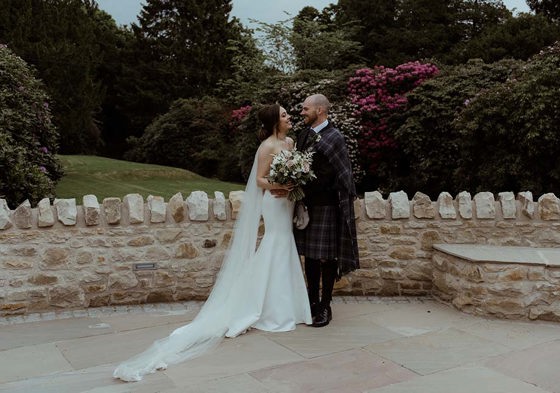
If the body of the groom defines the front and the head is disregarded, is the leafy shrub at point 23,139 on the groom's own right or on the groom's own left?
on the groom's own right

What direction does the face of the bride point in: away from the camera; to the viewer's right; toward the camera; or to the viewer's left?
to the viewer's right

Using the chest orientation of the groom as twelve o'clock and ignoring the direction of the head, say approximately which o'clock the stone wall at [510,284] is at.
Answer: The stone wall is roughly at 7 o'clock from the groom.

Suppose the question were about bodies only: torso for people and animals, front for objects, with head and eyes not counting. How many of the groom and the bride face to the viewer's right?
1

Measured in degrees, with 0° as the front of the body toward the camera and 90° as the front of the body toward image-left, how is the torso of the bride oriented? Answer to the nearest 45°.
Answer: approximately 270°

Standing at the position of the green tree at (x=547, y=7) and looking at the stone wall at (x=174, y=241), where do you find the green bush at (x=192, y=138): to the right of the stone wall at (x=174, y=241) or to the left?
right

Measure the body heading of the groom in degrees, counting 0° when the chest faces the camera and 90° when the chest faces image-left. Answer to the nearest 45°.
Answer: approximately 45°

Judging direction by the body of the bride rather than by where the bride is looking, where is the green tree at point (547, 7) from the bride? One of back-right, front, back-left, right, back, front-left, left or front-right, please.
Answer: front-left

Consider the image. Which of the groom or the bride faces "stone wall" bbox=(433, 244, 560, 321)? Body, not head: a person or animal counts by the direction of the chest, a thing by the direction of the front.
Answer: the bride

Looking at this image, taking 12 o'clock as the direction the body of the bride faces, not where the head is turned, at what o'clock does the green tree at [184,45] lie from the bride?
The green tree is roughly at 9 o'clock from the bride.

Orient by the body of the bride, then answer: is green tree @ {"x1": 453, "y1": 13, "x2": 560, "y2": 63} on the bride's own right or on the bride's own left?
on the bride's own left

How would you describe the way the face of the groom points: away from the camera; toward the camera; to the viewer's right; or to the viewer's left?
to the viewer's left
